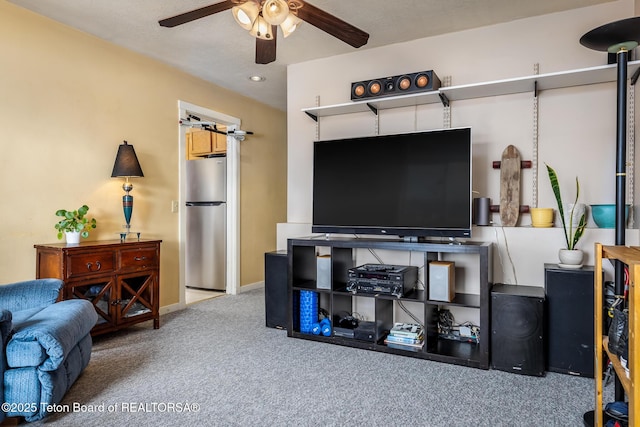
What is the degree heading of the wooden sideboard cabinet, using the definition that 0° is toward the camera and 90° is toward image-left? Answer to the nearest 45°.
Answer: approximately 315°

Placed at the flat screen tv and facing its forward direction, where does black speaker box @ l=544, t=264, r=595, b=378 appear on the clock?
The black speaker box is roughly at 8 o'clock from the flat screen tv.

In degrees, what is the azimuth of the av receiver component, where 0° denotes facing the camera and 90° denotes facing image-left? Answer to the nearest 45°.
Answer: approximately 45°

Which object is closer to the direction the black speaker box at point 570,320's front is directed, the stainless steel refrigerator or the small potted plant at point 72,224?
the small potted plant

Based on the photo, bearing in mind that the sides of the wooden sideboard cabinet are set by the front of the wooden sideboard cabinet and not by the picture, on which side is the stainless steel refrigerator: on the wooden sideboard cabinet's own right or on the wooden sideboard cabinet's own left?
on the wooden sideboard cabinet's own left

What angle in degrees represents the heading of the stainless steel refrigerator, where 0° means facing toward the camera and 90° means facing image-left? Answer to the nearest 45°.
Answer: approximately 45°

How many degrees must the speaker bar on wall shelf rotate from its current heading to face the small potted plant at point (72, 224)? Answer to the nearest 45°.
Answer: approximately 45° to its right
